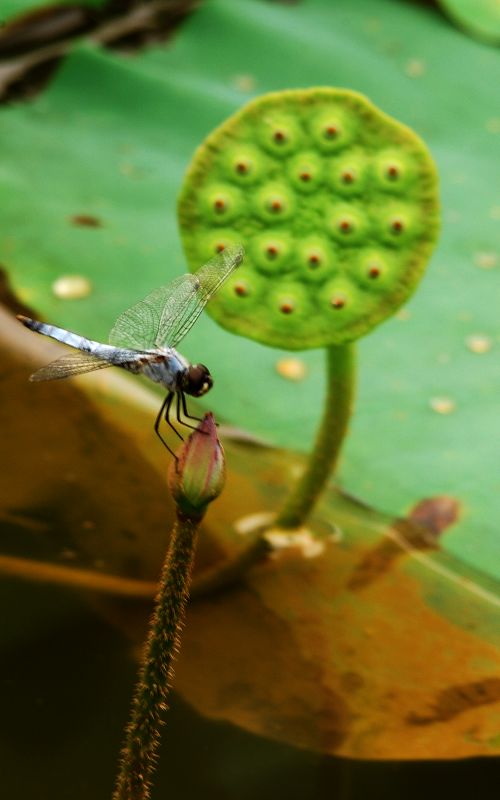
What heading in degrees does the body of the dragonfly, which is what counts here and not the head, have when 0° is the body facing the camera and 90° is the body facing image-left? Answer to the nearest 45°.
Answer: approximately 270°
